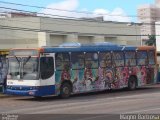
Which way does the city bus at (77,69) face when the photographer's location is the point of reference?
facing the viewer and to the left of the viewer

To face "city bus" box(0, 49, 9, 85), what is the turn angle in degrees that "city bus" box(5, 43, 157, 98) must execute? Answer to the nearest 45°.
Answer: approximately 45° to its right
